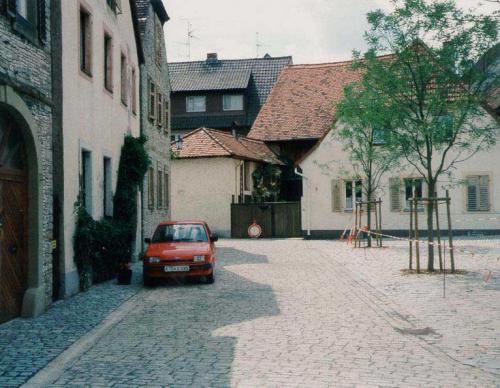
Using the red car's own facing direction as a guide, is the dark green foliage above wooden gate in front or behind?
behind

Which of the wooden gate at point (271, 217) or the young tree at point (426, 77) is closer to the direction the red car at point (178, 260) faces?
the young tree

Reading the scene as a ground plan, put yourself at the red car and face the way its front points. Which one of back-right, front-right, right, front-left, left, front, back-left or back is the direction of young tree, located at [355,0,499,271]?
left

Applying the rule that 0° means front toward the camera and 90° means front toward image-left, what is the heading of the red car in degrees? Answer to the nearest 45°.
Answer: approximately 0°

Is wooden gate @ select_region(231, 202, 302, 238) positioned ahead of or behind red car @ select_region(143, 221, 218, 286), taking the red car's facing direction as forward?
behind

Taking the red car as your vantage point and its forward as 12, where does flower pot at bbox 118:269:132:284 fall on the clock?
The flower pot is roughly at 2 o'clock from the red car.
